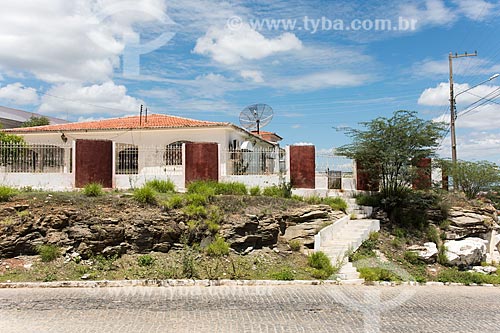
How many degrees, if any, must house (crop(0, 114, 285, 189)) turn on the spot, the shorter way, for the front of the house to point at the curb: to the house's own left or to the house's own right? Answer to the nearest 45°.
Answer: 0° — it already faces it

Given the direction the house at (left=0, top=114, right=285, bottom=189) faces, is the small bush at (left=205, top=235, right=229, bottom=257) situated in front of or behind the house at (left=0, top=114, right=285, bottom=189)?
in front

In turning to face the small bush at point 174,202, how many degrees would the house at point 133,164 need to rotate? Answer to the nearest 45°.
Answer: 0° — it already faces it

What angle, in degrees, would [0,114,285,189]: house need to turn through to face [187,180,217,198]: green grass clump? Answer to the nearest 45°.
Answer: approximately 45° to its left

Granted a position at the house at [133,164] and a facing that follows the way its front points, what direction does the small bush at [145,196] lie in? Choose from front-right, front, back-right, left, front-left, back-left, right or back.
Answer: front

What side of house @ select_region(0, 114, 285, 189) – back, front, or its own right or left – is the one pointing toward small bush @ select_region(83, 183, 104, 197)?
front

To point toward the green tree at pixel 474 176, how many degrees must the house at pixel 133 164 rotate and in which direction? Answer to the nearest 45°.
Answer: approximately 90° to its left

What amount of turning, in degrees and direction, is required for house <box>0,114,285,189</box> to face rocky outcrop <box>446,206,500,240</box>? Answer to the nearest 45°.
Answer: approximately 90° to its left

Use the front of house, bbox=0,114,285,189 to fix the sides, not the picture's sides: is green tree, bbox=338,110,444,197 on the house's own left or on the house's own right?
on the house's own left

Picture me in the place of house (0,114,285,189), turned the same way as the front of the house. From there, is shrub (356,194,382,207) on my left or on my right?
on my left

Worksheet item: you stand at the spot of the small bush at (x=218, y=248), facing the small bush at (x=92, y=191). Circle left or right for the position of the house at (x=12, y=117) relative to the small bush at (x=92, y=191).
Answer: right

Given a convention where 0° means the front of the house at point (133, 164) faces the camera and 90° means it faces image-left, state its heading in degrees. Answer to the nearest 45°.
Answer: approximately 0°
